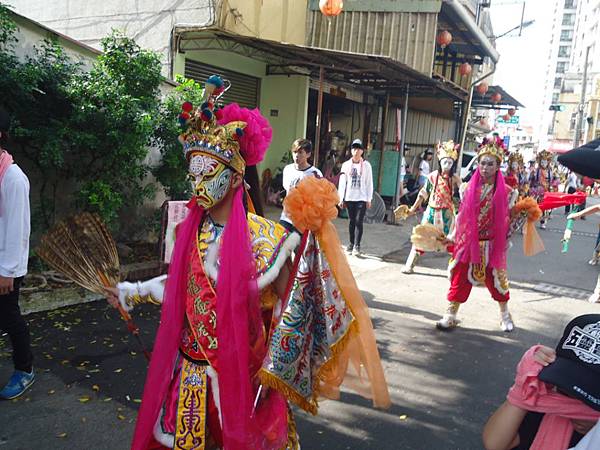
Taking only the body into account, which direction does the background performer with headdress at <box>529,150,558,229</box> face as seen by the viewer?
toward the camera

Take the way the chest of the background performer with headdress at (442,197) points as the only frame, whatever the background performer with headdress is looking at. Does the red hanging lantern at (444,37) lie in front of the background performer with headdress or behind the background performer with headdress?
behind

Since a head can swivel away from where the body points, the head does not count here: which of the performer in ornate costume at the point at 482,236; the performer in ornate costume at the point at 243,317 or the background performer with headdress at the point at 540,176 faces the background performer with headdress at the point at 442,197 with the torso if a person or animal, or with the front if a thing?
the background performer with headdress at the point at 540,176

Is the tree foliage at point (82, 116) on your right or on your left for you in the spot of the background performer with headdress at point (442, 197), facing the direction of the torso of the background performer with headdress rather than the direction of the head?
on your right

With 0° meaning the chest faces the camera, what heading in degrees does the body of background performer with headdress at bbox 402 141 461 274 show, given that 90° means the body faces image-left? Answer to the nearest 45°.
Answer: approximately 0°

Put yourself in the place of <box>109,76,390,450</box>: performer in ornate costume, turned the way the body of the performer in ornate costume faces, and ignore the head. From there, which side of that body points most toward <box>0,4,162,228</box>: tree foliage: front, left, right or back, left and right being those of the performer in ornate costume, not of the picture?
right

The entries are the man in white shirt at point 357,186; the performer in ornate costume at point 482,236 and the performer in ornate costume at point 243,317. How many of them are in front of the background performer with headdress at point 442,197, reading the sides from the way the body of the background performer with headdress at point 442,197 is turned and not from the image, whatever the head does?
2

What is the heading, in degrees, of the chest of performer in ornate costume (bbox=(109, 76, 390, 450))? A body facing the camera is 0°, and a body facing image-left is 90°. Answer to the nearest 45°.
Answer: approximately 45°

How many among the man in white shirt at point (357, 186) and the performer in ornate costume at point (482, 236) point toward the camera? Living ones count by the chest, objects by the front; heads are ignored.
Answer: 2

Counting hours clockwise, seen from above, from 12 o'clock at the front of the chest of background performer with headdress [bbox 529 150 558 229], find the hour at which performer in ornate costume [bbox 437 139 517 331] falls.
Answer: The performer in ornate costume is roughly at 12 o'clock from the background performer with headdress.

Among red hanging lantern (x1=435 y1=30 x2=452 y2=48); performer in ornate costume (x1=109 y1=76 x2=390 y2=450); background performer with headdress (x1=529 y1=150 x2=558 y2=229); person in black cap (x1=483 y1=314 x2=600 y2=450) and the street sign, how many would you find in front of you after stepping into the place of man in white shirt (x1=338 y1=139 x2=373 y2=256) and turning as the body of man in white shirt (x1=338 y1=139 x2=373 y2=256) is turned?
2

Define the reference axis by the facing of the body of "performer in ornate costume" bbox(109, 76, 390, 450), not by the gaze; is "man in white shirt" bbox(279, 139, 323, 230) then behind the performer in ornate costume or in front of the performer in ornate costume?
behind
